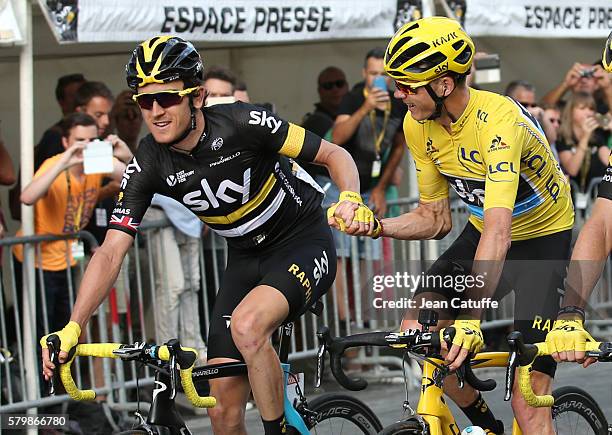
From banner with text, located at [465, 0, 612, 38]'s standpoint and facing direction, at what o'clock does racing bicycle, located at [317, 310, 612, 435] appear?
The racing bicycle is roughly at 12 o'clock from the banner with text.

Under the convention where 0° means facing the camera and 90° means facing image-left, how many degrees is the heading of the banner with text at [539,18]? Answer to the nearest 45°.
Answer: approximately 0°

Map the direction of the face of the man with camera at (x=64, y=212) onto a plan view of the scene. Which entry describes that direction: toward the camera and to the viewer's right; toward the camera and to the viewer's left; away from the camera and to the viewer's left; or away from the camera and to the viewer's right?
toward the camera and to the viewer's right

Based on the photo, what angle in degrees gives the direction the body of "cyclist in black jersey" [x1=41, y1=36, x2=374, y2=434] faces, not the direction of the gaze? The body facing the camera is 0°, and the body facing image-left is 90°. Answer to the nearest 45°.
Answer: approximately 45°

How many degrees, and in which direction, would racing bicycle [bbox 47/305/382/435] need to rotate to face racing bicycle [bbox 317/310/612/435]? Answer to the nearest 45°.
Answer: approximately 135° to its left

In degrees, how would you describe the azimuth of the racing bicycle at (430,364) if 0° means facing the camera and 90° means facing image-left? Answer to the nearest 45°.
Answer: approximately 45°

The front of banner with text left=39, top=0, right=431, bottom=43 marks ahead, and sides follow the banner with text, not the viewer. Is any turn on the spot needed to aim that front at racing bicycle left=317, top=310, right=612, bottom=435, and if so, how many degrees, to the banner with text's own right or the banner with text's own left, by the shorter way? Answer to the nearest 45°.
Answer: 0° — it already faces it

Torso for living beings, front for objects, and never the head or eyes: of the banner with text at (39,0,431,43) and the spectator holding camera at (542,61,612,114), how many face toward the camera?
2

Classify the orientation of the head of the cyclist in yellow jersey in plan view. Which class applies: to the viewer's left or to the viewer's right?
to the viewer's left

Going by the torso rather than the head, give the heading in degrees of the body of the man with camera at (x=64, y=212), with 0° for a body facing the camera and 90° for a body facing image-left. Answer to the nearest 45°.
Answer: approximately 315°
